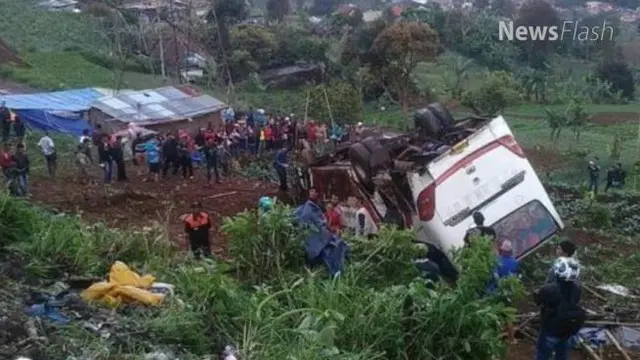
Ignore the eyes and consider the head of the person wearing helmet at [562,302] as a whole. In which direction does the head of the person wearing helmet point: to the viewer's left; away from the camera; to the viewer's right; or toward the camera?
away from the camera

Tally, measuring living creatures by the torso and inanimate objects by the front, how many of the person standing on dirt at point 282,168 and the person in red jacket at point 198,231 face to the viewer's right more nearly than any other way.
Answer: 1

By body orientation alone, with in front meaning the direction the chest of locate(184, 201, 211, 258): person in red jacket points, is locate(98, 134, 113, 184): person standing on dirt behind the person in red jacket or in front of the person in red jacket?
behind

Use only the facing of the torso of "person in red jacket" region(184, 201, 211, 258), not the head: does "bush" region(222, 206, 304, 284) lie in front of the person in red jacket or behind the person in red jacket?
in front

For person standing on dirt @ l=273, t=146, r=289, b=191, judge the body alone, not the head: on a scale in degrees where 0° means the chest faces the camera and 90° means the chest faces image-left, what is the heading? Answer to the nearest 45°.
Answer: approximately 270°

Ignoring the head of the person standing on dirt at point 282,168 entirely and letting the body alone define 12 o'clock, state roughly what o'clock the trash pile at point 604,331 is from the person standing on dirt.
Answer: The trash pile is roughly at 2 o'clock from the person standing on dirt.

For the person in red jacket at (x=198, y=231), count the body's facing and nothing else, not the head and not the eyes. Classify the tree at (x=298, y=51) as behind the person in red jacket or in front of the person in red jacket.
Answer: behind

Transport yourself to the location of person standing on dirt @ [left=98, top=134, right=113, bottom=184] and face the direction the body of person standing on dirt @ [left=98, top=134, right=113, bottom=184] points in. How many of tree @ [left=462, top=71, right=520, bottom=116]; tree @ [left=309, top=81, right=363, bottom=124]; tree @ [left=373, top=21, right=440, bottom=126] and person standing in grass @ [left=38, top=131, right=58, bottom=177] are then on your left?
3

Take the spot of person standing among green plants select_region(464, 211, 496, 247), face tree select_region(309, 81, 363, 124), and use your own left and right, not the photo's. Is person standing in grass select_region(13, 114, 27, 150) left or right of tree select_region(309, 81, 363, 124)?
left

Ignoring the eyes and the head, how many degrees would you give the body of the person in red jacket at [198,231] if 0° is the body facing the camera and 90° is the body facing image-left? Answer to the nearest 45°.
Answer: approximately 0°

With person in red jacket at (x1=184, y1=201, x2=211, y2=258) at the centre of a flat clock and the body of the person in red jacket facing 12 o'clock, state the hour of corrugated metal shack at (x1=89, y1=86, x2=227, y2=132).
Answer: The corrugated metal shack is roughly at 6 o'clock from the person in red jacket.

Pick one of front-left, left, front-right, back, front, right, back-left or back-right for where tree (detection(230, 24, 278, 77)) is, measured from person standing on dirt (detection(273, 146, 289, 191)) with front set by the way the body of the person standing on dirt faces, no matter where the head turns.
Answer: left
